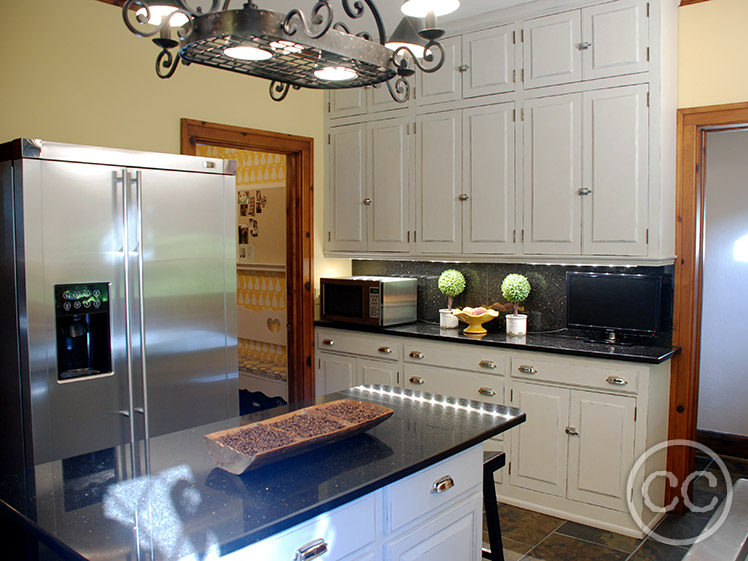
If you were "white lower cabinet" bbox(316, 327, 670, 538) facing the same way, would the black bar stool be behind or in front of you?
in front

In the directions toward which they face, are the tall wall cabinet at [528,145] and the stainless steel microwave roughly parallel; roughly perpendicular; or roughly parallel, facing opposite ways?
roughly parallel

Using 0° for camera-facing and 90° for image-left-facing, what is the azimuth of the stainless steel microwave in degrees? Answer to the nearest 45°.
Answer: approximately 45°

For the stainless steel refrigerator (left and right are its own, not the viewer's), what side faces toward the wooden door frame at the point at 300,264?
left

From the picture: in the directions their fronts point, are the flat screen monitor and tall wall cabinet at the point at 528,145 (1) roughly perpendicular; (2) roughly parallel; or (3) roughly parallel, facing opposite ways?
roughly parallel

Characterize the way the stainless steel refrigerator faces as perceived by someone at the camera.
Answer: facing the viewer and to the right of the viewer

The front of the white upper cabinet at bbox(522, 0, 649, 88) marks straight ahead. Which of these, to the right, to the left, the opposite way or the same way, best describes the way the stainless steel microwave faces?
the same way

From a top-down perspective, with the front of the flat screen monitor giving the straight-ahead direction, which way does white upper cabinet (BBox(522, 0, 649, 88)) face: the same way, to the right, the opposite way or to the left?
the same way

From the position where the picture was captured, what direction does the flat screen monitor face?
facing the viewer and to the left of the viewer

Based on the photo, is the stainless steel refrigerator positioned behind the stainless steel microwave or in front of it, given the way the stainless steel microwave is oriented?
in front

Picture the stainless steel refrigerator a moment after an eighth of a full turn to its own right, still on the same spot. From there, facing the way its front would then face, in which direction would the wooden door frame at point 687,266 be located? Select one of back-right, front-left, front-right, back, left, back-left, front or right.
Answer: left

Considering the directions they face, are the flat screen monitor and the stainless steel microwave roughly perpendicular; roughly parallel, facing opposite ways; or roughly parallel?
roughly parallel
